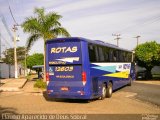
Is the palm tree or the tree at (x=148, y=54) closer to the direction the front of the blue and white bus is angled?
the tree

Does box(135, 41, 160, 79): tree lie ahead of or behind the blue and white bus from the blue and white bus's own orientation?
ahead

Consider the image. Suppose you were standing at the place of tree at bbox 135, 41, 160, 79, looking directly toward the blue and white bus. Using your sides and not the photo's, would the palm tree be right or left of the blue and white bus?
right

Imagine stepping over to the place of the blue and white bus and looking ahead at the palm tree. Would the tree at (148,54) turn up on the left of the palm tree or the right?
right

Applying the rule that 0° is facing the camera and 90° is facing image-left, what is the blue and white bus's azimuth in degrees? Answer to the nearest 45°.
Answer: approximately 225°

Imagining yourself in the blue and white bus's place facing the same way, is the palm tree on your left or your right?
on your left
